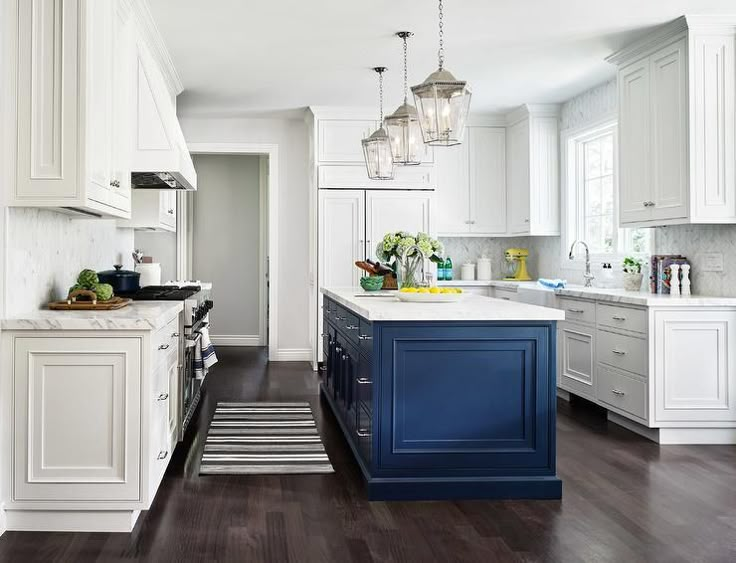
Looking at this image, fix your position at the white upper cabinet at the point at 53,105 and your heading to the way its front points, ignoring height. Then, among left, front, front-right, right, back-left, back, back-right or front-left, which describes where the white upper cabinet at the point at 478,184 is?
front-left

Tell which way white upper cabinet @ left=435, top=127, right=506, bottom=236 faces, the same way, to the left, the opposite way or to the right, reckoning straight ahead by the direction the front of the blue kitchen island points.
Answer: to the left

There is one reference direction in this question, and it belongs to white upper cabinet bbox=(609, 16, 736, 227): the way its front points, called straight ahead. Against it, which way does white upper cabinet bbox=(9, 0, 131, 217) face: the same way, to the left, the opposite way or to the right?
the opposite way

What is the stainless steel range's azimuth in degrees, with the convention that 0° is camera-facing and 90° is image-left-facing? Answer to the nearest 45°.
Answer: approximately 270°

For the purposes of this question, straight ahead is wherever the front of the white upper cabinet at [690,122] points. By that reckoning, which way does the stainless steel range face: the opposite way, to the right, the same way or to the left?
the opposite way

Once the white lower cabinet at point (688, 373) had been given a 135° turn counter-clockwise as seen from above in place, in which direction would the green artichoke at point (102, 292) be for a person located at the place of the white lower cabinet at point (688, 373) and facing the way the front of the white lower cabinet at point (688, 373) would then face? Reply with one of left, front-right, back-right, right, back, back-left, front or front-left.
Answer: back-right

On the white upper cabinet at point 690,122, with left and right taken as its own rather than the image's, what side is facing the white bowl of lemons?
front

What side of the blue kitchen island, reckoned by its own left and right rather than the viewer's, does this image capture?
left

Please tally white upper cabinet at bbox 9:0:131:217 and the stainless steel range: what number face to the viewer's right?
2

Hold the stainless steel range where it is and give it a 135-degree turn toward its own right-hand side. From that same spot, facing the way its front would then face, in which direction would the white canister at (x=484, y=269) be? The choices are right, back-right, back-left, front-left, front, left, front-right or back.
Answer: back

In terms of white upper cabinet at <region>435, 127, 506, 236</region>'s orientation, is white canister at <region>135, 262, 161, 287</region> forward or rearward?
forward

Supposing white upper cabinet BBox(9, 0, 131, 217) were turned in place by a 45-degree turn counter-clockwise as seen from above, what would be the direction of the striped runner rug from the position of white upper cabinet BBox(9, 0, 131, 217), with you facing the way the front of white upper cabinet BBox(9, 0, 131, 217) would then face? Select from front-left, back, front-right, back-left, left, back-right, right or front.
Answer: front

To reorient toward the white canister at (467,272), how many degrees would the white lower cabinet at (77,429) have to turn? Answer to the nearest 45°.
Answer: approximately 45° to its left

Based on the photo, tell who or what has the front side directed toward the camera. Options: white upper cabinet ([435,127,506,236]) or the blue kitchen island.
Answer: the white upper cabinet

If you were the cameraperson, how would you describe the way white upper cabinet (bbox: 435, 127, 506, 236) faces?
facing the viewer

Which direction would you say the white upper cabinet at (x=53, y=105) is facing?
to the viewer's right

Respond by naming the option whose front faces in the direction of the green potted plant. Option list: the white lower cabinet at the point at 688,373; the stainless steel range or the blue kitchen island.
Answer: the stainless steel range

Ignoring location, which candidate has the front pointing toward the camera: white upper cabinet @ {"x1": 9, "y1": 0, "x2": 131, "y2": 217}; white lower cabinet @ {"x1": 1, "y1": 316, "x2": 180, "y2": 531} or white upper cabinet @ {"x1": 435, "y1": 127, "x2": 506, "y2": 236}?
white upper cabinet @ {"x1": 435, "y1": 127, "x2": 506, "y2": 236}

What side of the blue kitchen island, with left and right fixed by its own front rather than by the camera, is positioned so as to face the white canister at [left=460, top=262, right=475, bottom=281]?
right
